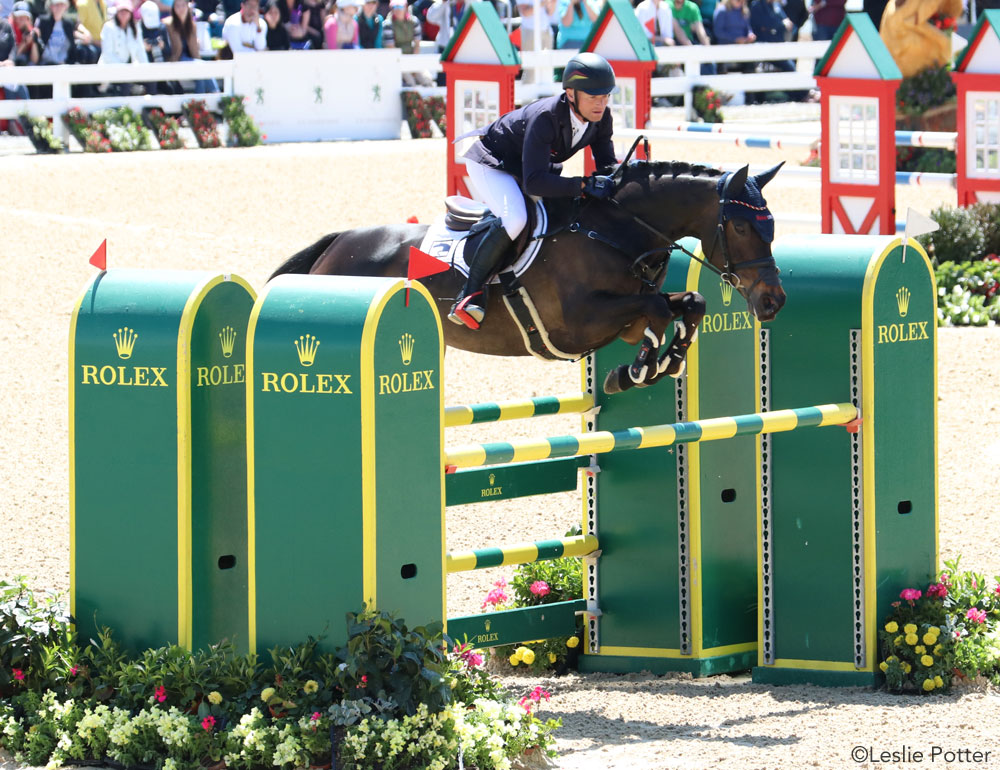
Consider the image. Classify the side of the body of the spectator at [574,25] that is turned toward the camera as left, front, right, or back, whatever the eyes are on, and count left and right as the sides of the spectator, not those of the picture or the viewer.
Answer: front

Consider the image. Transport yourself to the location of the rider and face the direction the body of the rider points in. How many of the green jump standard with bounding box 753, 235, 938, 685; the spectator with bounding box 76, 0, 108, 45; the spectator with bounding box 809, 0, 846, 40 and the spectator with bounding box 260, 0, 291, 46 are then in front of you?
1

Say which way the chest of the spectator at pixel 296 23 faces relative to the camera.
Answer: toward the camera

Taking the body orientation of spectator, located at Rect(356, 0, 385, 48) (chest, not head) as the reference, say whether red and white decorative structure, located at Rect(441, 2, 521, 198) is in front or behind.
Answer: in front

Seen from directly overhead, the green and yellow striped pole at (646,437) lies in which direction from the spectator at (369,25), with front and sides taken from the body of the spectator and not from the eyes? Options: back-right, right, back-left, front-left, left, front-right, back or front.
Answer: front

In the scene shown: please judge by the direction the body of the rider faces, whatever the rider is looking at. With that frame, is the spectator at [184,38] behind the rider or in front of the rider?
behind

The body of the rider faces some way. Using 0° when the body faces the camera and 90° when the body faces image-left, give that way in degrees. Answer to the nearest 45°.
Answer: approximately 315°

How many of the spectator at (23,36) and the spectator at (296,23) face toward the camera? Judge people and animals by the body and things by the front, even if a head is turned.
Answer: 2

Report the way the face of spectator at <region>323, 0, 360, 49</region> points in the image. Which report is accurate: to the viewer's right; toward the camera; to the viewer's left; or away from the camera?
toward the camera

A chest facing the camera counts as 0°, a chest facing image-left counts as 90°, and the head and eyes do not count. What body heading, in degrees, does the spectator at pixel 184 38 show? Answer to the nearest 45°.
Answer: approximately 0°

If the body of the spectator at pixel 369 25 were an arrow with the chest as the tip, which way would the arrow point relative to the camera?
toward the camera

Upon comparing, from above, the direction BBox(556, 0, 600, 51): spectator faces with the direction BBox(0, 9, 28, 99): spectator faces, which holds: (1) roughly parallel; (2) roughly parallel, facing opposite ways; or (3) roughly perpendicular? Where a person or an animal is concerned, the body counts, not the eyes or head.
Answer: roughly parallel

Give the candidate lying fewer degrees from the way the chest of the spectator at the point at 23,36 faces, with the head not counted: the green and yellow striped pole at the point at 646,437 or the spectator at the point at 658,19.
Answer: the green and yellow striped pole

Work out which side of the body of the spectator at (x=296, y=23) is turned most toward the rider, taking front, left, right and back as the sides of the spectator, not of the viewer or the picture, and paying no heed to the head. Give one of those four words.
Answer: front

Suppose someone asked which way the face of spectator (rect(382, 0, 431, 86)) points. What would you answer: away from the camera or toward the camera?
toward the camera

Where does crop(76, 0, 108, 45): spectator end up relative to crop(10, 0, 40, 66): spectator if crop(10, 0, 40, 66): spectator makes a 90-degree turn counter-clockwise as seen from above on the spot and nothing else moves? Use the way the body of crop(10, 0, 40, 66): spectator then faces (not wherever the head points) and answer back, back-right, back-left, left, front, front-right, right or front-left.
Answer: front-left

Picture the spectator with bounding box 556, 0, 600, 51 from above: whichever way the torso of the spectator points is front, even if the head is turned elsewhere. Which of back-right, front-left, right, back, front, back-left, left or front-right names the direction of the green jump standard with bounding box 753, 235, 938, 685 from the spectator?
front

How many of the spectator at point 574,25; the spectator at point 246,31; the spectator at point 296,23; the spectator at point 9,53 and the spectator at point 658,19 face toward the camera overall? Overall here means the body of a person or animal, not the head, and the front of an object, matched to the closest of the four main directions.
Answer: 5

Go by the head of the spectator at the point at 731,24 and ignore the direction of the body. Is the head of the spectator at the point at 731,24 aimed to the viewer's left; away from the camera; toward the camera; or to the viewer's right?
toward the camera

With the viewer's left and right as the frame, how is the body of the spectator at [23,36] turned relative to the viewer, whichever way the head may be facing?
facing the viewer
